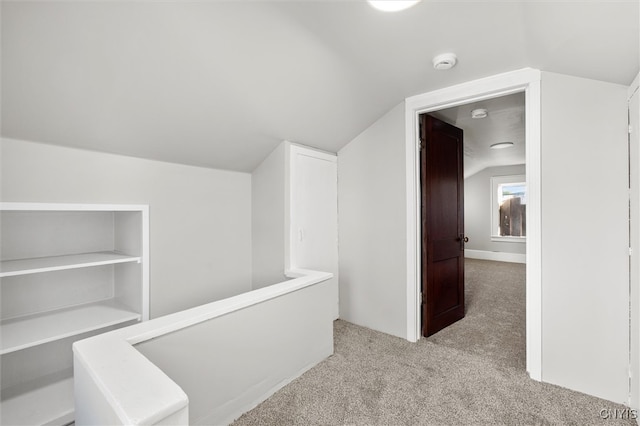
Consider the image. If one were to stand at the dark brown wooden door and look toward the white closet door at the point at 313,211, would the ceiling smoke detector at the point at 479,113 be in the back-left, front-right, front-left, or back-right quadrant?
back-right

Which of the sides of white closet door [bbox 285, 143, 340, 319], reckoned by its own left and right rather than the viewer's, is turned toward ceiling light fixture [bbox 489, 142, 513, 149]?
left

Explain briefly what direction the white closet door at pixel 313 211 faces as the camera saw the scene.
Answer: facing the viewer and to the right of the viewer

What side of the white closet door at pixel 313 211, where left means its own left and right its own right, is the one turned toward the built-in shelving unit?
right

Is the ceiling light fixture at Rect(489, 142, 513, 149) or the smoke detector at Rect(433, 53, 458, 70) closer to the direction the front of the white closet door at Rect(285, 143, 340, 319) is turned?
the smoke detector

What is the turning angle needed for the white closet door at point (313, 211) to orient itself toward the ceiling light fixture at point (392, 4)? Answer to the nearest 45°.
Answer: approximately 45° to its right

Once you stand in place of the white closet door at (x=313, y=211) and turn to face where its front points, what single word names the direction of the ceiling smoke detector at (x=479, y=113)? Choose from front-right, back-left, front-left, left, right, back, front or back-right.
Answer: front-left

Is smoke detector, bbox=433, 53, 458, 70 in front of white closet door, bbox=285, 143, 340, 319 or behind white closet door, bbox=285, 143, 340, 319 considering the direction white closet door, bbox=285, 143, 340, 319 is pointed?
in front

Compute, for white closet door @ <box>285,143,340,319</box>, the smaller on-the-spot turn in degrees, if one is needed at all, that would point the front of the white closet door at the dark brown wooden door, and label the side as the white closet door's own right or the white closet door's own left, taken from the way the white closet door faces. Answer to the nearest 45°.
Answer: approximately 45° to the white closet door's own left
